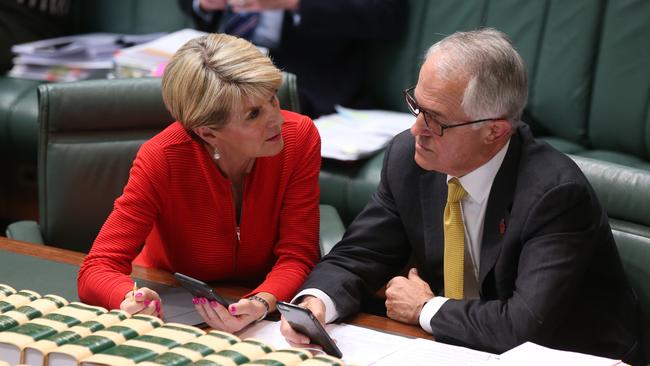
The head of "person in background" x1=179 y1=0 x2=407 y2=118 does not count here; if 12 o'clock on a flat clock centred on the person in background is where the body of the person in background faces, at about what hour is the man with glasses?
The man with glasses is roughly at 10 o'clock from the person in background.

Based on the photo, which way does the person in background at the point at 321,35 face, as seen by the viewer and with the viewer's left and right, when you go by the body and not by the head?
facing the viewer and to the left of the viewer

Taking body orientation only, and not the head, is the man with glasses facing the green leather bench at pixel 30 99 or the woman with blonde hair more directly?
the woman with blonde hair

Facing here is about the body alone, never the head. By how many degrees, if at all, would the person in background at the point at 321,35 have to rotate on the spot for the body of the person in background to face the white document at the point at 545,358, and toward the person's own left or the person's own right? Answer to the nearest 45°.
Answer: approximately 45° to the person's own left

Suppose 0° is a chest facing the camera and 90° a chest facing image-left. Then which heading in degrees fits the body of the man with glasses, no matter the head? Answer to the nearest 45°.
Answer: approximately 45°

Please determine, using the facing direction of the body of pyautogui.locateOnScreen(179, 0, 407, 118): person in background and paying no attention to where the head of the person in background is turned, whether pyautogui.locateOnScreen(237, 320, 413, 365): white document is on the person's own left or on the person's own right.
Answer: on the person's own left

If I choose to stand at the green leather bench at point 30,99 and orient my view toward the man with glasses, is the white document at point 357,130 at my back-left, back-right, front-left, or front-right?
front-left

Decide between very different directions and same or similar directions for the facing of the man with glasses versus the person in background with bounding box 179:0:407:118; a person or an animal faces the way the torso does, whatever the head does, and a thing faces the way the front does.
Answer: same or similar directions

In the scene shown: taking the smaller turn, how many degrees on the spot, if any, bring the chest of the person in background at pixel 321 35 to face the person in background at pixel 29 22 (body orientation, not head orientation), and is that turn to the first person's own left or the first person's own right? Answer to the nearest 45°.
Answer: approximately 90° to the first person's own right

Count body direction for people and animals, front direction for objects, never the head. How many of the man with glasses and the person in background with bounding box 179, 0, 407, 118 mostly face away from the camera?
0

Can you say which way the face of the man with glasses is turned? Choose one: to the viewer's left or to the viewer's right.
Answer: to the viewer's left

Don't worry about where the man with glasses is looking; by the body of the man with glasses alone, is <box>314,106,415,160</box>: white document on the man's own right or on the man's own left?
on the man's own right

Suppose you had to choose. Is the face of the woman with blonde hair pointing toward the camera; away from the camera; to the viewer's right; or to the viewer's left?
to the viewer's right
